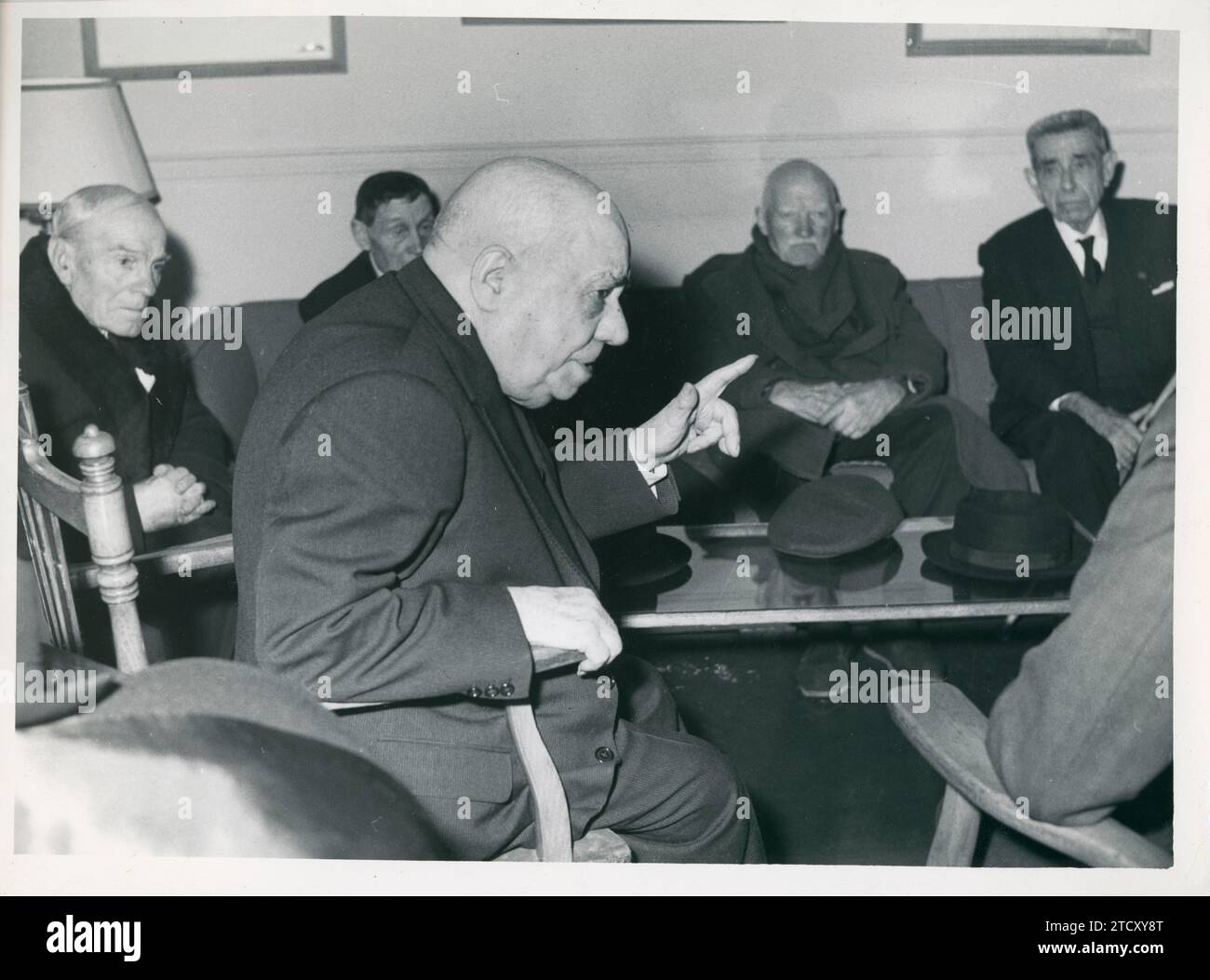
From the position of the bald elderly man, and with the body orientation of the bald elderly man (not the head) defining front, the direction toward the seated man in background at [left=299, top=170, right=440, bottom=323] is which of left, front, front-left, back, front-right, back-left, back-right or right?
left

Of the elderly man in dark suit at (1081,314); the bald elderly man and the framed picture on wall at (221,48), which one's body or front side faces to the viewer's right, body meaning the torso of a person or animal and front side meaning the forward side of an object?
the bald elderly man

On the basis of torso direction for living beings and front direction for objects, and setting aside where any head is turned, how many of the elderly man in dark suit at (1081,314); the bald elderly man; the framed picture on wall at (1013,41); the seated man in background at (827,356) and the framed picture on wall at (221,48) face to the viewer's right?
1

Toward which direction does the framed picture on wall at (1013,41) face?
toward the camera

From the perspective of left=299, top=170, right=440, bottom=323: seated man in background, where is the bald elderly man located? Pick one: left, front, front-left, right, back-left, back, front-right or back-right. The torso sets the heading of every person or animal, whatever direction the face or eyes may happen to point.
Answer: front-right

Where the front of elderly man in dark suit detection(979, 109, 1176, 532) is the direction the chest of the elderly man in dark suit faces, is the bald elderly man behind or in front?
in front

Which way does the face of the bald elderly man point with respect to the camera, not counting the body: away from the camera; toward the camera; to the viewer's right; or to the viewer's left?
to the viewer's right

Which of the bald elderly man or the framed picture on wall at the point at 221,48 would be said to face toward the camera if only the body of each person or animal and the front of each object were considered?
the framed picture on wall

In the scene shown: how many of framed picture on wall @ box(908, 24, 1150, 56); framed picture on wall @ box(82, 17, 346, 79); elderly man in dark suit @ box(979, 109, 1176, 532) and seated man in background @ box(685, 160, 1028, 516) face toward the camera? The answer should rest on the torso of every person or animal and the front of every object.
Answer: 4

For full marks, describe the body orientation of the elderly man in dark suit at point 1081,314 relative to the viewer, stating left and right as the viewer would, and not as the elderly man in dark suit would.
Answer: facing the viewer

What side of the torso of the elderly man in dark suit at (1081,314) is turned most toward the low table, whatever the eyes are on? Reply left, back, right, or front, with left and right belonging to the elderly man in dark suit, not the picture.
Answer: front

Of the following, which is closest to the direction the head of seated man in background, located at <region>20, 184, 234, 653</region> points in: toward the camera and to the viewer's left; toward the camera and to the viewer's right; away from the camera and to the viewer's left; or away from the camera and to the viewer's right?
toward the camera and to the viewer's right

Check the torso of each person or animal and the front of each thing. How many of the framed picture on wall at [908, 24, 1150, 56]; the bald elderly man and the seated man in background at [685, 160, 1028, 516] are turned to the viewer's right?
1

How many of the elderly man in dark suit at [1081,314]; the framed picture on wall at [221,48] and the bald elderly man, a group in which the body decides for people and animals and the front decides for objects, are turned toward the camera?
2

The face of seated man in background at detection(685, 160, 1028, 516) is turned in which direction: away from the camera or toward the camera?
toward the camera
